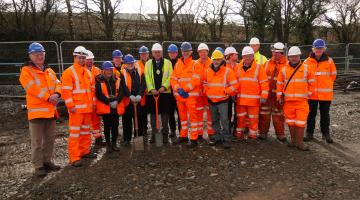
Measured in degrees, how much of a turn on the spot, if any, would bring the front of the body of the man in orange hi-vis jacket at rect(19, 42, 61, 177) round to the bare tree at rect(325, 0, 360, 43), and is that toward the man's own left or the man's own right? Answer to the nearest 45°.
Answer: approximately 90° to the man's own left

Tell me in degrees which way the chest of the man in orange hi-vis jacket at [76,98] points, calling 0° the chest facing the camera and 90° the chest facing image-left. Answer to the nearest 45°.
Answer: approximately 315°

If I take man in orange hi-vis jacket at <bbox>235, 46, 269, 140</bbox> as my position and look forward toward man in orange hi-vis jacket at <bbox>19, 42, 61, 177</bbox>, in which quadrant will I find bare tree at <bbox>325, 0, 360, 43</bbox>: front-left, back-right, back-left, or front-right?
back-right

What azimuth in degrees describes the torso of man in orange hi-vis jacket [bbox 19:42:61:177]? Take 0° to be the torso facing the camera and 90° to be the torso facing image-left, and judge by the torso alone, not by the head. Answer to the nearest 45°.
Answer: approximately 315°

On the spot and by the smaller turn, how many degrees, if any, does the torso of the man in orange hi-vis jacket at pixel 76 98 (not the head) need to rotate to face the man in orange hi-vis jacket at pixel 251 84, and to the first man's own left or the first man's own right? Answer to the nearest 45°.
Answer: approximately 45° to the first man's own left
